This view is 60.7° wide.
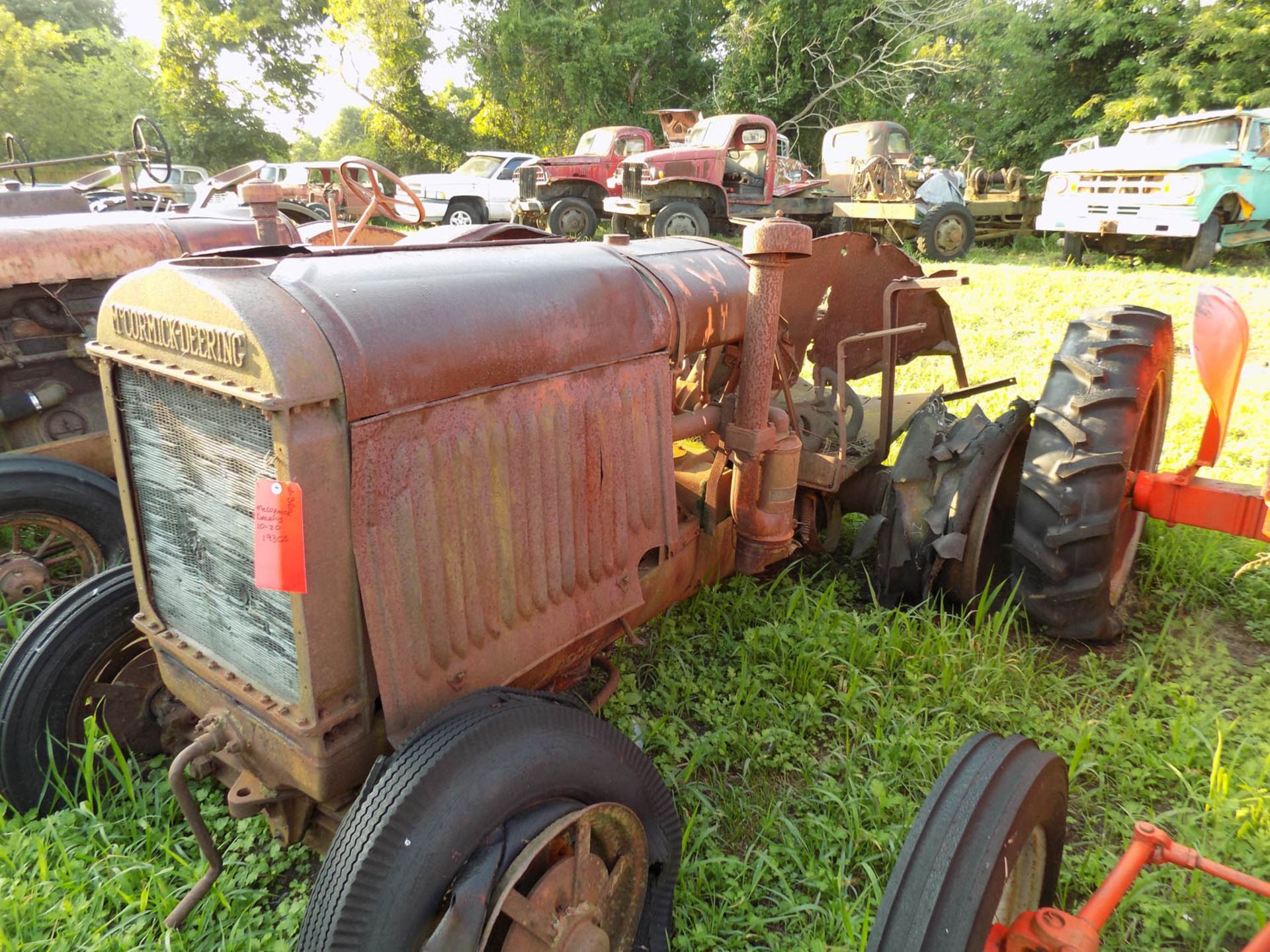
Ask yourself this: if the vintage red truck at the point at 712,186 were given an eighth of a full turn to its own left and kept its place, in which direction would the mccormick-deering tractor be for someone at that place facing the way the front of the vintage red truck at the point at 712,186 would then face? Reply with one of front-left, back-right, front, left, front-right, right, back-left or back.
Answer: front

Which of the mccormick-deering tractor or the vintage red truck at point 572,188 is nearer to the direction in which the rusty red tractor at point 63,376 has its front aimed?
the mccormick-deering tractor

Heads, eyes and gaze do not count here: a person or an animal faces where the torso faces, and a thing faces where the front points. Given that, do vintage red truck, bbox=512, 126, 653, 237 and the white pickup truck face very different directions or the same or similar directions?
same or similar directions

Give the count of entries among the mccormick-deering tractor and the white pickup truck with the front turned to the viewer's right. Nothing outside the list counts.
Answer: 0

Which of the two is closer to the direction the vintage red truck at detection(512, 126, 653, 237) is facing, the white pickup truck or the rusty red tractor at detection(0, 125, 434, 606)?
the rusty red tractor

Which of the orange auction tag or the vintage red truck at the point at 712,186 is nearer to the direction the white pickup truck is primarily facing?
the orange auction tag

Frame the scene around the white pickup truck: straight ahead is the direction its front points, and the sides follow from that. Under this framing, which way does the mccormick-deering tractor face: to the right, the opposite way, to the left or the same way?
the same way

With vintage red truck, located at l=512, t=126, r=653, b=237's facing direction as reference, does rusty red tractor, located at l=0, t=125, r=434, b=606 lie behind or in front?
in front

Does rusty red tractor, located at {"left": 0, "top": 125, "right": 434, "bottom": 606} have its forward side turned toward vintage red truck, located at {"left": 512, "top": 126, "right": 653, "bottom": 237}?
no

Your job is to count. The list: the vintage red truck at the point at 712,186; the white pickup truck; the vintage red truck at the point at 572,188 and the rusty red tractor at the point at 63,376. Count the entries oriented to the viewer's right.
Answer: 0

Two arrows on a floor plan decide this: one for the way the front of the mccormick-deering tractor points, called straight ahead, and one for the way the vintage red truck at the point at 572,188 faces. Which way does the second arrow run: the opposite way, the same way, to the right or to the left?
the same way

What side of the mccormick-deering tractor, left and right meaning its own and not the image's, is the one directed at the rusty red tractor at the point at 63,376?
right

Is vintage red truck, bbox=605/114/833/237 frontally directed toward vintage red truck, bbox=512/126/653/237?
no

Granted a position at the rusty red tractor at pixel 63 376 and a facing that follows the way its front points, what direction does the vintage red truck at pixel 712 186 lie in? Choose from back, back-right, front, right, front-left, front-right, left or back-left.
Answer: back

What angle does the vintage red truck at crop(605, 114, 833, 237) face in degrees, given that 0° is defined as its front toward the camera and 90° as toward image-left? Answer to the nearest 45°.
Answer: approximately 45°

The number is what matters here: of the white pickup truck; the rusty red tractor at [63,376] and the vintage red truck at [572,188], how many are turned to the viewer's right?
0

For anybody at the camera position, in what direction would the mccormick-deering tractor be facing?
facing the viewer and to the left of the viewer

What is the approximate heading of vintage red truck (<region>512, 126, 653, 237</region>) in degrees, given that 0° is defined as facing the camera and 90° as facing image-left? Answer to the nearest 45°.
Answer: approximately 45°

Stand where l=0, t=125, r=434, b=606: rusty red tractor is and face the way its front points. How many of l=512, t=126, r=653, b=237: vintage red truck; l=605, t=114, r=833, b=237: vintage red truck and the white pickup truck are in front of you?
0

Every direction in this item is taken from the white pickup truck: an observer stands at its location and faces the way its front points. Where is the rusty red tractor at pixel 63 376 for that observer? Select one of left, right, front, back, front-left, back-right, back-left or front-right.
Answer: front-left
